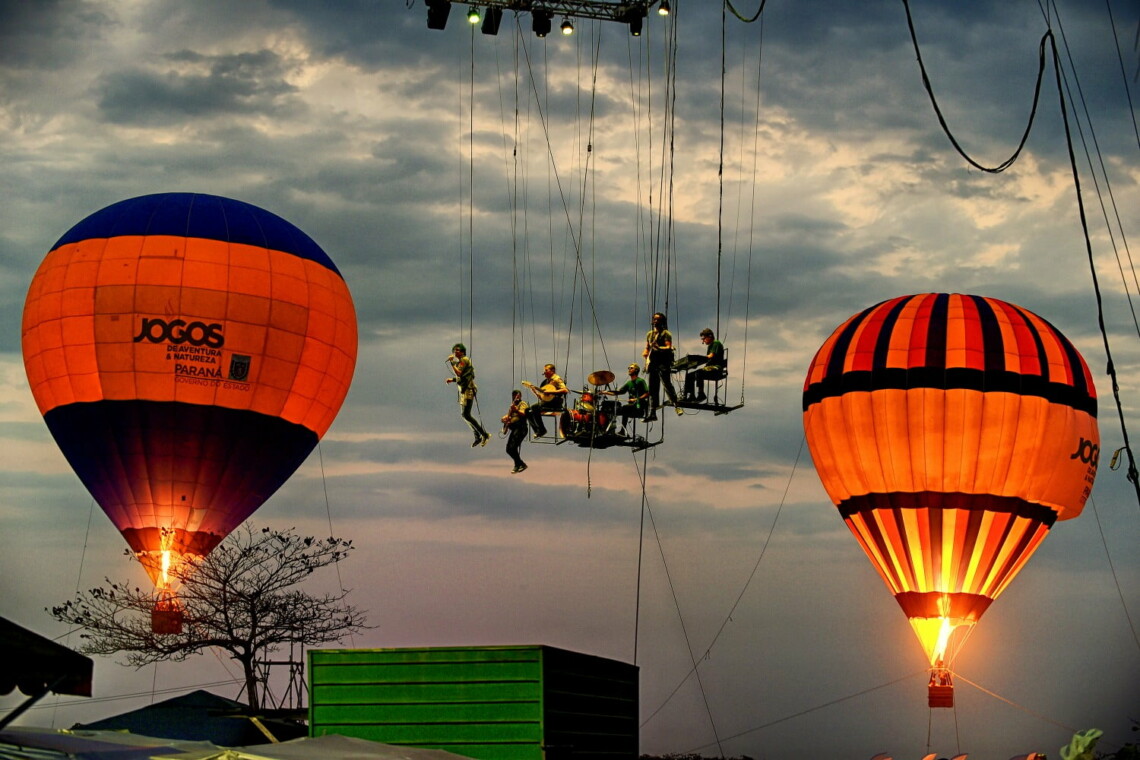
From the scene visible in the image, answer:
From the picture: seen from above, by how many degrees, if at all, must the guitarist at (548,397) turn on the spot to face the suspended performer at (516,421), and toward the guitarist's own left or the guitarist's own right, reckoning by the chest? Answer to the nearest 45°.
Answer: approximately 90° to the guitarist's own right

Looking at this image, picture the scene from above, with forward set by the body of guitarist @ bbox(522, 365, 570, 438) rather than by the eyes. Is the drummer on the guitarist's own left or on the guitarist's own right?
on the guitarist's own left

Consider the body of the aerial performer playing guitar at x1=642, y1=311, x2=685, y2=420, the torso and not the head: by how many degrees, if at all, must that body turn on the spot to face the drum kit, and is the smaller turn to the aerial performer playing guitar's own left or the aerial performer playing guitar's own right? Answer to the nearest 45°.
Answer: approximately 90° to the aerial performer playing guitar's own right

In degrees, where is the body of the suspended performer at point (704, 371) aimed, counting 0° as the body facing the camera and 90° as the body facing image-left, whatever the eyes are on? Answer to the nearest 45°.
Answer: approximately 90°

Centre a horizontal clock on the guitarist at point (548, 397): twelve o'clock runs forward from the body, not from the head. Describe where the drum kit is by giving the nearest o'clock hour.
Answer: The drum kit is roughly at 8 o'clock from the guitarist.

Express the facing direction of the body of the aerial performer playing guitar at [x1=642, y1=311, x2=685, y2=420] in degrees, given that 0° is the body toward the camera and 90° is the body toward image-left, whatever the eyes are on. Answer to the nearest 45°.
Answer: approximately 45°

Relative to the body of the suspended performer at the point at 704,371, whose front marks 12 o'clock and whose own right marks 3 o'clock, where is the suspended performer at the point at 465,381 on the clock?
the suspended performer at the point at 465,381 is roughly at 1 o'clock from the suspended performer at the point at 704,371.
